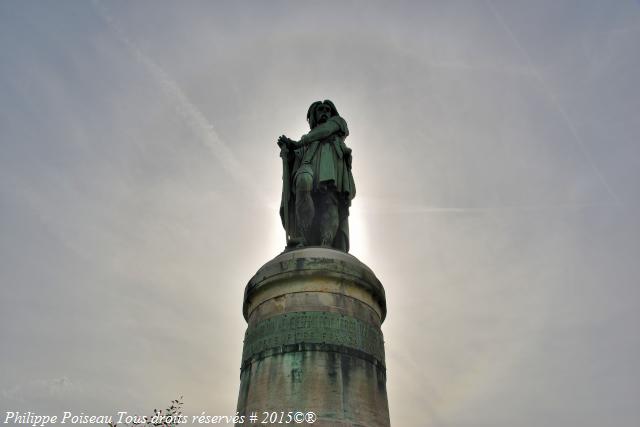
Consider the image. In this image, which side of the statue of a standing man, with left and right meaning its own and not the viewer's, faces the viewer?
front
